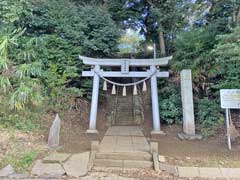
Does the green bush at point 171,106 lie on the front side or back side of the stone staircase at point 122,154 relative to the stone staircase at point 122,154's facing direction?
on the back side

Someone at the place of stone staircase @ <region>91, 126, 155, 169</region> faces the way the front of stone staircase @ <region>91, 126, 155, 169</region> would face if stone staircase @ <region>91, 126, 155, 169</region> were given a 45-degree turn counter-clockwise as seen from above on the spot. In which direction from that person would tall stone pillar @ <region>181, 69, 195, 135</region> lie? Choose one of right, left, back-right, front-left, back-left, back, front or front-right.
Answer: left

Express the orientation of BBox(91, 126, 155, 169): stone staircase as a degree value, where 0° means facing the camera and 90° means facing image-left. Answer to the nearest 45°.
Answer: approximately 0°

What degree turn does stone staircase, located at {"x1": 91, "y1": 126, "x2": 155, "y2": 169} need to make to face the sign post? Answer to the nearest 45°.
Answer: approximately 90° to its left

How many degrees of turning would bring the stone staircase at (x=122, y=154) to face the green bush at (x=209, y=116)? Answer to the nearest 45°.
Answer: approximately 135° to its left
